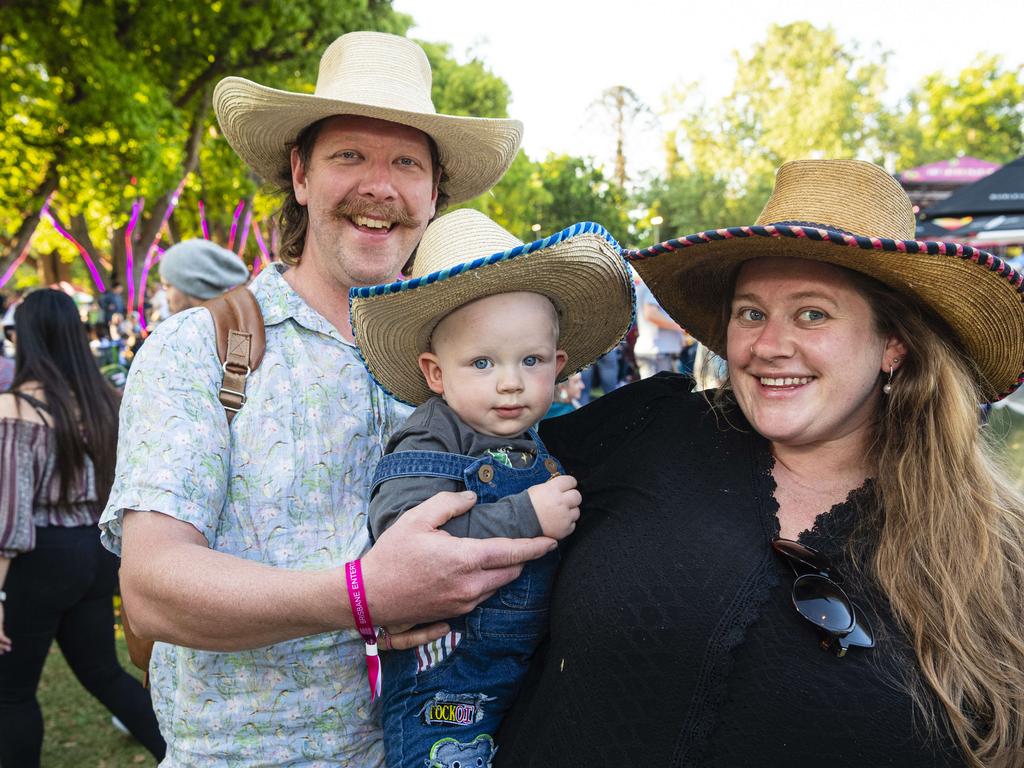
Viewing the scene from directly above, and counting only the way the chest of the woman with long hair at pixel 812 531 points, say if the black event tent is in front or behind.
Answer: behind

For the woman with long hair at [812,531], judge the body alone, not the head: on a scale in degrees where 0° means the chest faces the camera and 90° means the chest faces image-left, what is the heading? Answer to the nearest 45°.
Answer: approximately 0°

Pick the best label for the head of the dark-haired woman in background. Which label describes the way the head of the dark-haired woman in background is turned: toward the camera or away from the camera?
away from the camera

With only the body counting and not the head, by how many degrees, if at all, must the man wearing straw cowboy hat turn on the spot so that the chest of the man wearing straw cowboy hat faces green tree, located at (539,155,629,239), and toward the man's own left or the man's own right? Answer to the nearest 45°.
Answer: approximately 135° to the man's own left

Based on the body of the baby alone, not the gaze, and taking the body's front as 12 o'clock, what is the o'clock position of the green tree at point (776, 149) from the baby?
The green tree is roughly at 8 o'clock from the baby.
